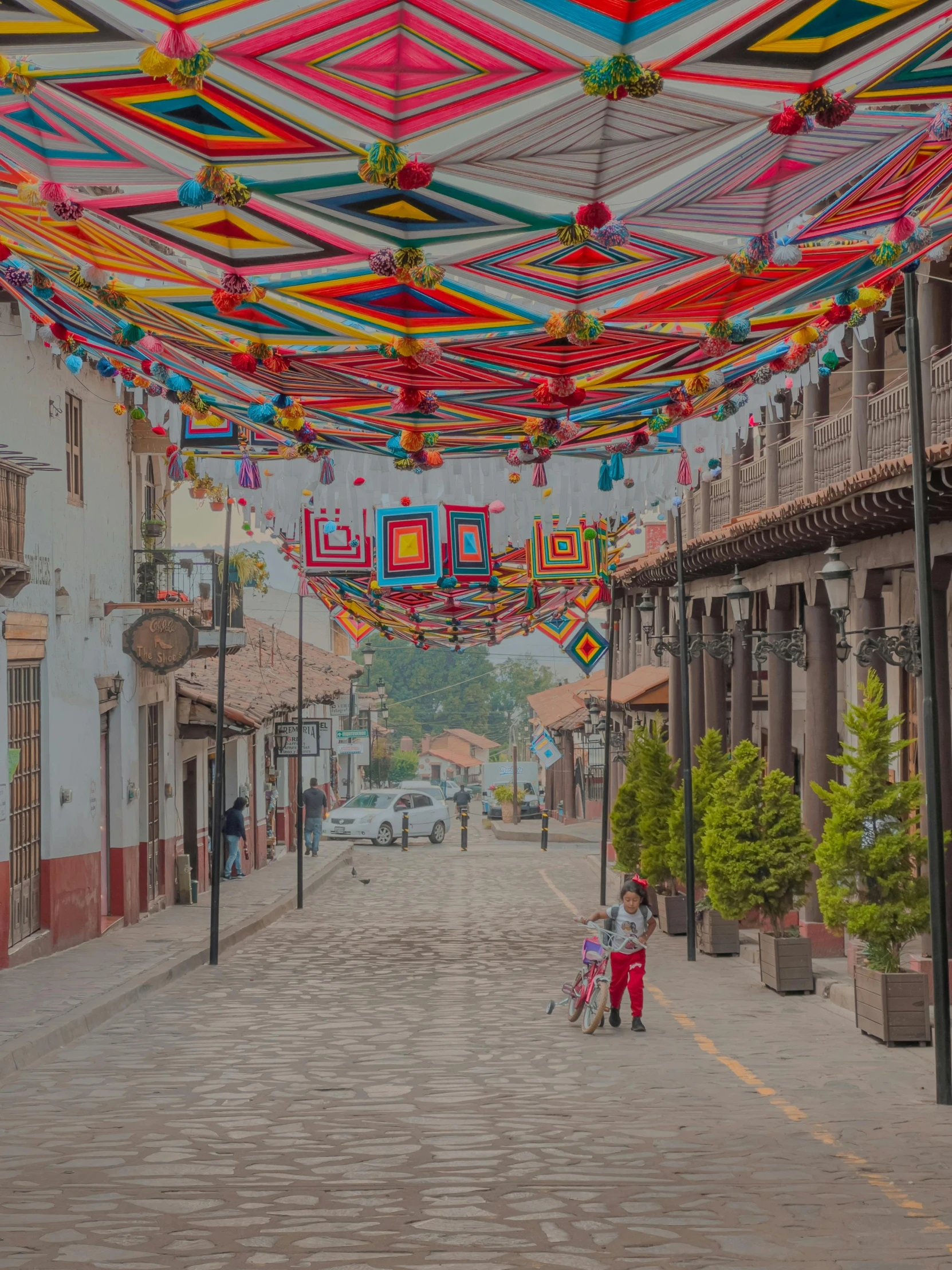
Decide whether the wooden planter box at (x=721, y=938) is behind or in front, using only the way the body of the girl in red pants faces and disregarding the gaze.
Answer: behind

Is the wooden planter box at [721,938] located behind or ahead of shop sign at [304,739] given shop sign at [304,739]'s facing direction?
ahead

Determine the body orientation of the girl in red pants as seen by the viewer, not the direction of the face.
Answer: toward the camera

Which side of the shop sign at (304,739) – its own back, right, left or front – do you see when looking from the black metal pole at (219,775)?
front

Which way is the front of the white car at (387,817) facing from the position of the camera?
facing the viewer and to the left of the viewer

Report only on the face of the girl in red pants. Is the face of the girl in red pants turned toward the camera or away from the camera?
toward the camera

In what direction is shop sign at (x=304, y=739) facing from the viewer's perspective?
toward the camera
